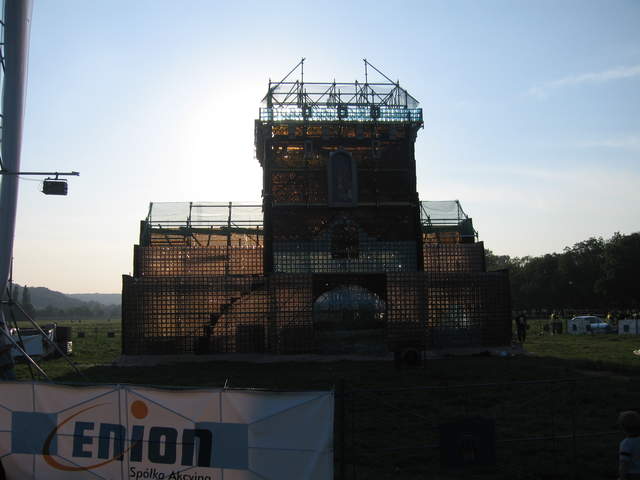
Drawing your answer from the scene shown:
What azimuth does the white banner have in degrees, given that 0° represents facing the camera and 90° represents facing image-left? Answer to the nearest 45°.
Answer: approximately 0°

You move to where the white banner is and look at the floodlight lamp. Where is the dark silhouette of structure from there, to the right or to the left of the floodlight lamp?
right

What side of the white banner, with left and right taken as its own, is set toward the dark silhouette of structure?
back

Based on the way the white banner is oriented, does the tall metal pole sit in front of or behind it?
behind
